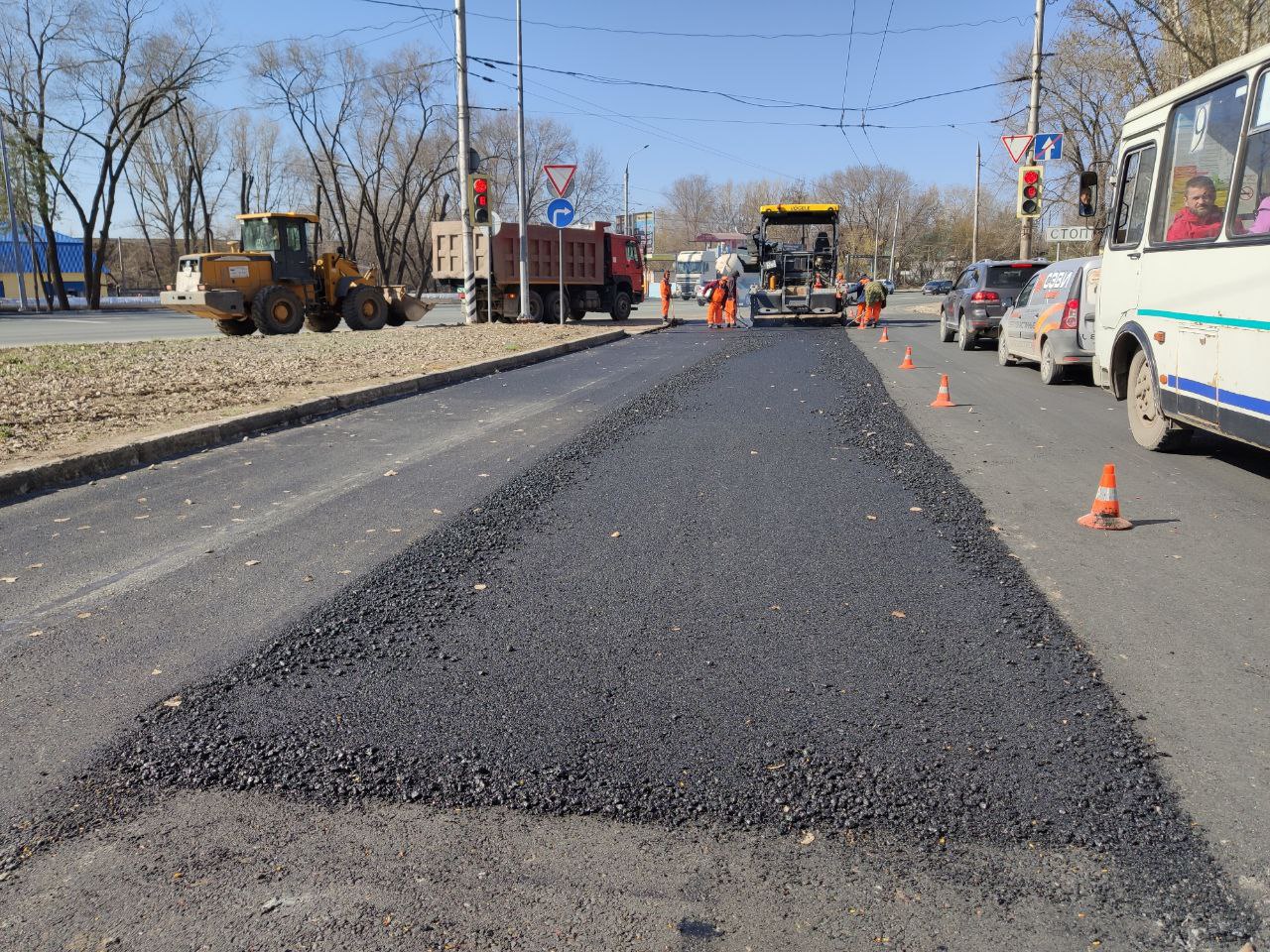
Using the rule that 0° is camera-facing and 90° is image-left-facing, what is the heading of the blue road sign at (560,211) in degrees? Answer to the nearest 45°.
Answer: approximately 0°

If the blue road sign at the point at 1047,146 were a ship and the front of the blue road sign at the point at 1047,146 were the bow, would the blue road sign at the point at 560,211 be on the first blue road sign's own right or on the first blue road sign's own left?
on the first blue road sign's own right

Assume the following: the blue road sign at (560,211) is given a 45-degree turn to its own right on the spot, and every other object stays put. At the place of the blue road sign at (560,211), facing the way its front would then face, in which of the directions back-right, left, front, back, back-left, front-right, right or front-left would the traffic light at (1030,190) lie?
back-left

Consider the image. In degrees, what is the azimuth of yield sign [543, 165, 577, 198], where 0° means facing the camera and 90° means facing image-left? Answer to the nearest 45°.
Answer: approximately 0°

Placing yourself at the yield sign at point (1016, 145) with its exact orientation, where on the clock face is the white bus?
The white bus is roughly at 12 o'clock from the yield sign.

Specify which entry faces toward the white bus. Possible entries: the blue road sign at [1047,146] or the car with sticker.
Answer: the blue road sign

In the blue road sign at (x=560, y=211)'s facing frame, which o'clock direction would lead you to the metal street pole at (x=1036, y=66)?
The metal street pole is roughly at 9 o'clock from the blue road sign.

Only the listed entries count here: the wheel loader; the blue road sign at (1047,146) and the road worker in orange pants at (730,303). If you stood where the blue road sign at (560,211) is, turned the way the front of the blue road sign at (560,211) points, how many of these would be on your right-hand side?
1

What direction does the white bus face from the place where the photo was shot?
facing away from the viewer and to the left of the viewer

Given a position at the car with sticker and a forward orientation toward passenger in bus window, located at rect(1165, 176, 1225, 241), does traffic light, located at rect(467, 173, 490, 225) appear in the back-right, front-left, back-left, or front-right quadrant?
back-right

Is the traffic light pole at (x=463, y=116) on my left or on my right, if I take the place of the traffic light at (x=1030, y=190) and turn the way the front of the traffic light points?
on my right

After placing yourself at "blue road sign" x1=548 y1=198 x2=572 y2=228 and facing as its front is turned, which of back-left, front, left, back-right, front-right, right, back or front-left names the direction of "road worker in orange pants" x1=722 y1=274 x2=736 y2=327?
back-left
